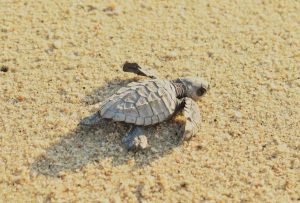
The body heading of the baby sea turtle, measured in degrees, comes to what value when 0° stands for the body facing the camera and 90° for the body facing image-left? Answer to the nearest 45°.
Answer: approximately 225°
